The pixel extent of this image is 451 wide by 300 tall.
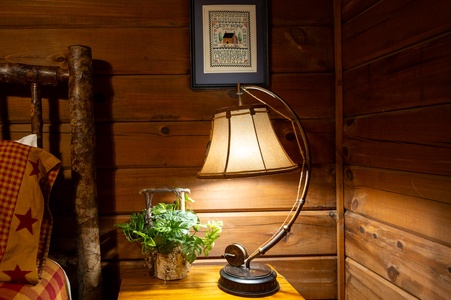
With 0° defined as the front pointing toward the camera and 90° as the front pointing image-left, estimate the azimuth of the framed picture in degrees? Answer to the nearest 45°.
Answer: approximately 0°

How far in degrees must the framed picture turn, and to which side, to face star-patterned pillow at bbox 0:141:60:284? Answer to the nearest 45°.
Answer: approximately 45° to its right
